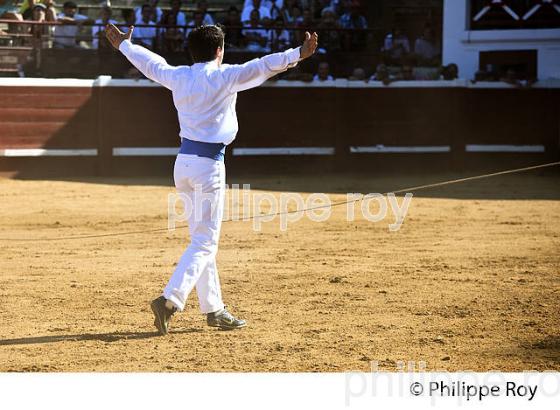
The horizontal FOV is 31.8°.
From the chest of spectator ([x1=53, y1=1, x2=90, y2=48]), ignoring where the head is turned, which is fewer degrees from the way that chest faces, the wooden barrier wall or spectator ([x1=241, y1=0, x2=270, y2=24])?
the wooden barrier wall

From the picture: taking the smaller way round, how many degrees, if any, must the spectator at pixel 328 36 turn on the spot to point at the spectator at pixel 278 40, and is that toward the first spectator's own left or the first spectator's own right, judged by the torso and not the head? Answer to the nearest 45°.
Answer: approximately 45° to the first spectator's own right

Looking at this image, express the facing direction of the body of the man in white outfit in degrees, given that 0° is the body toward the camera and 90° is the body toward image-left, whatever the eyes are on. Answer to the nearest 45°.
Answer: approximately 225°

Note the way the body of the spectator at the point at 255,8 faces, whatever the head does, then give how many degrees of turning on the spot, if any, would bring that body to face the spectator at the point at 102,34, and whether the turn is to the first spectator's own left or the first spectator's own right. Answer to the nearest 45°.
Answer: approximately 45° to the first spectator's own right

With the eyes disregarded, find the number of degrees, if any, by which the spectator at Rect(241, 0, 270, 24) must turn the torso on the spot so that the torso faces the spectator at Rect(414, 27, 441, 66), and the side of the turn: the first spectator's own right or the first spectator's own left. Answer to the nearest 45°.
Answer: approximately 90° to the first spectator's own left

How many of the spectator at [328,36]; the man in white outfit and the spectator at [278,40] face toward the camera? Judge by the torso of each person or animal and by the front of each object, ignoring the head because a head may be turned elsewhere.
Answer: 2

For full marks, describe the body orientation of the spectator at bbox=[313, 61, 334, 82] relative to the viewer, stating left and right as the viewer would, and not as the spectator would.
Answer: facing the viewer

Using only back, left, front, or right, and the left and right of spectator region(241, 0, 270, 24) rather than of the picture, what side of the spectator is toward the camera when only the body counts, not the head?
front

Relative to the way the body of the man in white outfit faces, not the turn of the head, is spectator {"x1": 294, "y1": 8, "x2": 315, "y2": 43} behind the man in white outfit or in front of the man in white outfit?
in front

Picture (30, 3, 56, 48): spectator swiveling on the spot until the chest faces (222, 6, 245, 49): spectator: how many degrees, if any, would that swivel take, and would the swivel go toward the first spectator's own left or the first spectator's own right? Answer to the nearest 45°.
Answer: approximately 90° to the first spectator's own left

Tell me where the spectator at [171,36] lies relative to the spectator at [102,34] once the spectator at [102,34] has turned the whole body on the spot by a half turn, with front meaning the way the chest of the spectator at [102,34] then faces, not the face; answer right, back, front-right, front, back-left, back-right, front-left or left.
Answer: right

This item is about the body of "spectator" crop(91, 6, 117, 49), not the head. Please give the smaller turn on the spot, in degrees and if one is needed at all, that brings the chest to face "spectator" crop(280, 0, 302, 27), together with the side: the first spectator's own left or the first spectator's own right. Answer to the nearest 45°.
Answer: approximately 90° to the first spectator's own left

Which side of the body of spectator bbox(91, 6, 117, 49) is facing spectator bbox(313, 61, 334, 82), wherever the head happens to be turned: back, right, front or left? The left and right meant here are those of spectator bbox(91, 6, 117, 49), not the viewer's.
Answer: left

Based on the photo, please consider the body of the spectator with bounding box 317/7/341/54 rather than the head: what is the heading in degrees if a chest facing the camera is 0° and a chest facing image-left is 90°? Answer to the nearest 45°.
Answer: approximately 0°

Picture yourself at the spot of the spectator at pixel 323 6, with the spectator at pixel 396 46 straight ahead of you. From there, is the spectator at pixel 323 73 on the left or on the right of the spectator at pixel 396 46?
right

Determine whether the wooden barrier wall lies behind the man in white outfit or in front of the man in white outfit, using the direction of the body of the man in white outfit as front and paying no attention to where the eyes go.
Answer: in front

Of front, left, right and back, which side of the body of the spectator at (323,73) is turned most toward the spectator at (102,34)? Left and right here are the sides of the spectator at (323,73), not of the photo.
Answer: right
